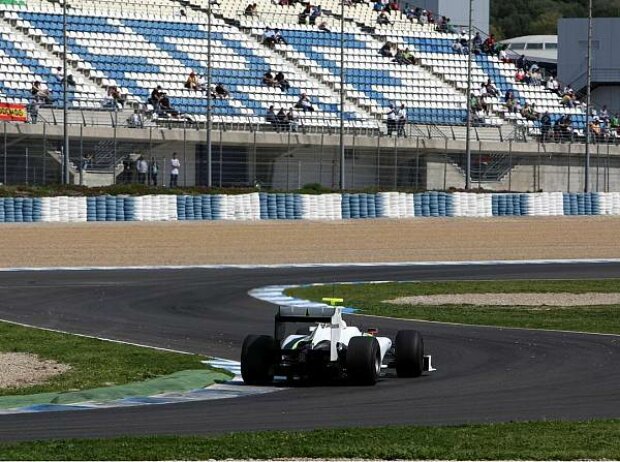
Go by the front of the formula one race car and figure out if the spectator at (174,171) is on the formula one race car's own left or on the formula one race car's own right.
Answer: on the formula one race car's own left

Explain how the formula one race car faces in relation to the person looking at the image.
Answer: facing away from the viewer and to the right of the viewer

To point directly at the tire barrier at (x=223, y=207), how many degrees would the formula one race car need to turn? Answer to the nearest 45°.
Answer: approximately 45° to its left

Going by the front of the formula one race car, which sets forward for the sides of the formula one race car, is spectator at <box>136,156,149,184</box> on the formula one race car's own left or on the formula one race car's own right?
on the formula one race car's own left

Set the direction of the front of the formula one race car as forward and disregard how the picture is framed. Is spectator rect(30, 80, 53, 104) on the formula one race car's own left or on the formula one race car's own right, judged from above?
on the formula one race car's own left

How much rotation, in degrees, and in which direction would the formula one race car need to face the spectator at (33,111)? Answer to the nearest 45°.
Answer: approximately 45° to its left

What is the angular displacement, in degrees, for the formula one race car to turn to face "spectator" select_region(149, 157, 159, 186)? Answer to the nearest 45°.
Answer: approximately 45° to its left
